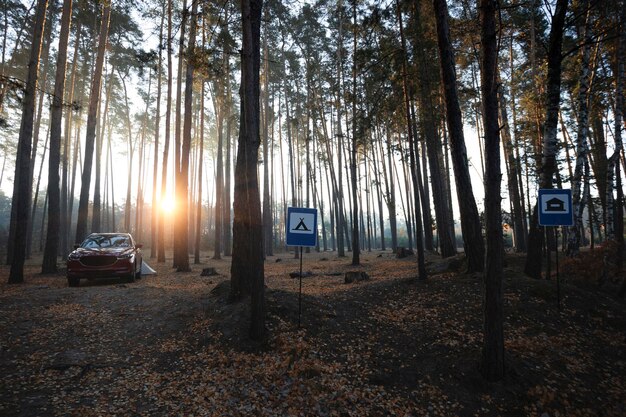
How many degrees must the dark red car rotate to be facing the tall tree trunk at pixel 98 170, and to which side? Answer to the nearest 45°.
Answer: approximately 180°

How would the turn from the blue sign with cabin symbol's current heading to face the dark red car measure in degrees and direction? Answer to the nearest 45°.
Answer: approximately 45° to its right

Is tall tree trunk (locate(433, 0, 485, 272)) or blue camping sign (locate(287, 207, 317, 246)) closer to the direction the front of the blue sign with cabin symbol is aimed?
the blue camping sign

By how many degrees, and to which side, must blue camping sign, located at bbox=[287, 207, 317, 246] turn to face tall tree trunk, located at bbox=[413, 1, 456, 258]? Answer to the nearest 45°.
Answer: approximately 135° to its left

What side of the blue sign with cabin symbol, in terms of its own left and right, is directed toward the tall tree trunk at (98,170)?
right

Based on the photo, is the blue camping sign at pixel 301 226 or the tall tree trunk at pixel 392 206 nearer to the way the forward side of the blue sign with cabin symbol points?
the blue camping sign

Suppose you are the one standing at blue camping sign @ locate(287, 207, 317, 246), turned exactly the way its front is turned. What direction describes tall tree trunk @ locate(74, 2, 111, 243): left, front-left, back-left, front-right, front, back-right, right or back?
back-right

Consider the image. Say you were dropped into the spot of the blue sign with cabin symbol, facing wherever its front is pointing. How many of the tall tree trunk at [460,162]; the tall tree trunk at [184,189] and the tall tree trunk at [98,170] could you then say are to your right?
3
